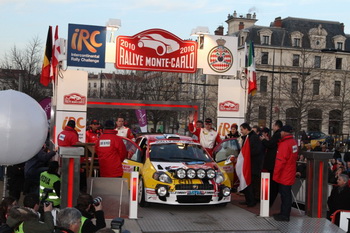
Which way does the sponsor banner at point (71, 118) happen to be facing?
toward the camera

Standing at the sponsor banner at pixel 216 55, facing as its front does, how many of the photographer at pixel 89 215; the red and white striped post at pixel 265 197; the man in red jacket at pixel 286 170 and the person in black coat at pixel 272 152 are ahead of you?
4

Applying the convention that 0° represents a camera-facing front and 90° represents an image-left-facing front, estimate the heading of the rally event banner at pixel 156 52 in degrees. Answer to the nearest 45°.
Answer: approximately 0°

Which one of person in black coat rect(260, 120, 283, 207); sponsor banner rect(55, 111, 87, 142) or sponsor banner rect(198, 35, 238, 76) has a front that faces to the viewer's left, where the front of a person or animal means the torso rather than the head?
the person in black coat

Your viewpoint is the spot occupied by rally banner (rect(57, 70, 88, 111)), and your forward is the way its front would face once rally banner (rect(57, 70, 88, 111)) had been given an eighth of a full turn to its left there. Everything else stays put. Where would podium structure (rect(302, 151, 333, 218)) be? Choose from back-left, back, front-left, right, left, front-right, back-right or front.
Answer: front

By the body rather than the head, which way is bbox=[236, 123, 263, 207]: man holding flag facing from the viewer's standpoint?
to the viewer's left

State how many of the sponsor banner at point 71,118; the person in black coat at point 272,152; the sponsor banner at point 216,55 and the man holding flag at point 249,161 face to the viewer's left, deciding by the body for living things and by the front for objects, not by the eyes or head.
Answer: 2

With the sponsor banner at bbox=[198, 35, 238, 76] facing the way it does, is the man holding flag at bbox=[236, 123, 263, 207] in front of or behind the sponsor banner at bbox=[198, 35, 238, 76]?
in front

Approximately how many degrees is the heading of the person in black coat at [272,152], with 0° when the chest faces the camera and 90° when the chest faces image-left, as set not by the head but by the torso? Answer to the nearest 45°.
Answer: approximately 90°

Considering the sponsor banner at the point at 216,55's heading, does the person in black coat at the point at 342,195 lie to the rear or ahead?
ahead
